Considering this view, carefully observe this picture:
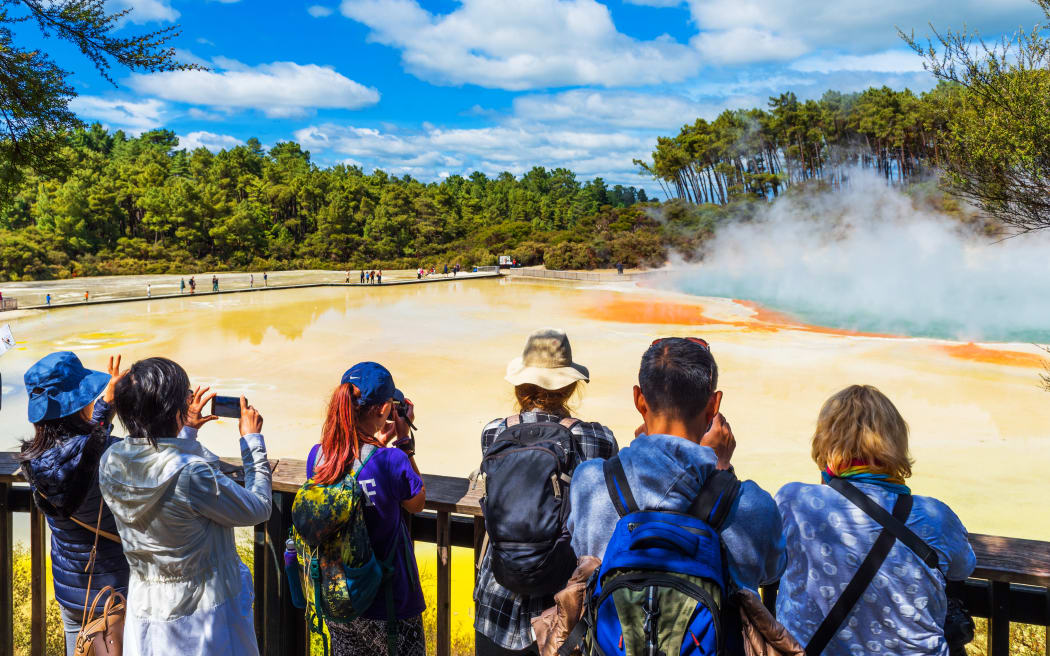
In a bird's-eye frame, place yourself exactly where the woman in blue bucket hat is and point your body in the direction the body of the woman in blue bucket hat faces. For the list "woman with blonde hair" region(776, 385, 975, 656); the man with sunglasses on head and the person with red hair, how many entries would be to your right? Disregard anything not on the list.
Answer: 3

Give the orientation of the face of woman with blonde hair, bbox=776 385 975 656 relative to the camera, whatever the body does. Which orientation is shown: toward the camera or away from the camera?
away from the camera

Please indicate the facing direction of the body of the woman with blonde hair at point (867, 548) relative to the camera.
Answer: away from the camera

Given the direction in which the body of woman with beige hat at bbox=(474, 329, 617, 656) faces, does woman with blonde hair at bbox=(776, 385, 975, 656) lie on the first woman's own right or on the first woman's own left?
on the first woman's own right

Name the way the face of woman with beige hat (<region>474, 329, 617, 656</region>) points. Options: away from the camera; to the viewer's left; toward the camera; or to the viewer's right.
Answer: away from the camera

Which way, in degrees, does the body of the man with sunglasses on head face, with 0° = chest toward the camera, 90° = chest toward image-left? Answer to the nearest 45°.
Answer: approximately 180°

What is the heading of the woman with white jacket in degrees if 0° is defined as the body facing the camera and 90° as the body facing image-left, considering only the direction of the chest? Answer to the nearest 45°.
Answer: approximately 225°

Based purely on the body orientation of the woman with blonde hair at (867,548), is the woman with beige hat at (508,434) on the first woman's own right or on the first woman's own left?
on the first woman's own left

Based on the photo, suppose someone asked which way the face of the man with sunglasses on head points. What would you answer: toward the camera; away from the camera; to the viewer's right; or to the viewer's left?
away from the camera

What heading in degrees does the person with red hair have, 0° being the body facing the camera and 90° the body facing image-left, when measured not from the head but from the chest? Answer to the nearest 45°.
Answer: approximately 225°

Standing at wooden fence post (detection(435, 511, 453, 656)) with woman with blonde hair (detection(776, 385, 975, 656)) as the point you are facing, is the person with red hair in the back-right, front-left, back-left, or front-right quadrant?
back-right
